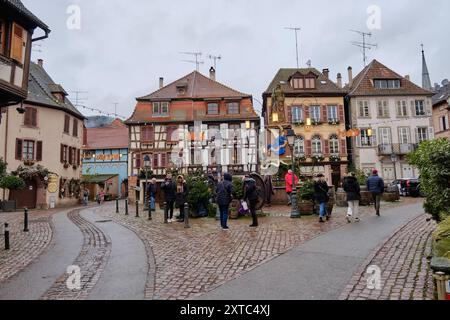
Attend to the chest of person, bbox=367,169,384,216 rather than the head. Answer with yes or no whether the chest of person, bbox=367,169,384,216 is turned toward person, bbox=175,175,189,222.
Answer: no

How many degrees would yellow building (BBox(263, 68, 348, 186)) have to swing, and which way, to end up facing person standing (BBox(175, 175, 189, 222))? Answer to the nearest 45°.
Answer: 0° — it already faces them

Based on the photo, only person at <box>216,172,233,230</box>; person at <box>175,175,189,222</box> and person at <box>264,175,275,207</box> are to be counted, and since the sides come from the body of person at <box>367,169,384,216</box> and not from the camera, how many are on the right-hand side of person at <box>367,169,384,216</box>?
0

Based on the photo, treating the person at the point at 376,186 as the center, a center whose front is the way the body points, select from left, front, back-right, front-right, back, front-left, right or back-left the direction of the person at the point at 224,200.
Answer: back-left

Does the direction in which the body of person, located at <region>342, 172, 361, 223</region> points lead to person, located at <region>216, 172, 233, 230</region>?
no

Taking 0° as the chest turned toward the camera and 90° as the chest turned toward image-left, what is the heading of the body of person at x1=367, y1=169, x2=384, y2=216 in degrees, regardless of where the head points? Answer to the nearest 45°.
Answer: approximately 180°

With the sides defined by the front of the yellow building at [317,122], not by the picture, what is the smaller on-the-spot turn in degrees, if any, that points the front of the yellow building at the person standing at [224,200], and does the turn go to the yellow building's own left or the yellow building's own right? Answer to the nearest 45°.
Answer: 0° — it already faces them

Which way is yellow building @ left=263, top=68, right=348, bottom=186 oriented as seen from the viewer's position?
toward the camera

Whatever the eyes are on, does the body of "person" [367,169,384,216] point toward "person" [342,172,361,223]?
no
